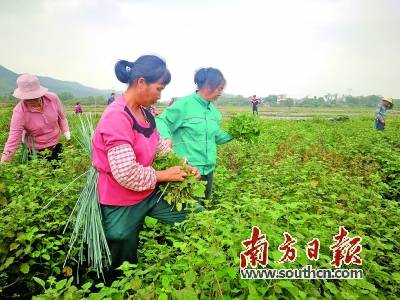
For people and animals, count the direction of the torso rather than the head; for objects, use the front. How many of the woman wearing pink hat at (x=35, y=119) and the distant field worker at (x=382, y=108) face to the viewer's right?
1

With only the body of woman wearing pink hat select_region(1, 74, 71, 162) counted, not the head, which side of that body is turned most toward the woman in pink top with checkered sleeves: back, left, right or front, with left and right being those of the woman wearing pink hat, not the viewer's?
front

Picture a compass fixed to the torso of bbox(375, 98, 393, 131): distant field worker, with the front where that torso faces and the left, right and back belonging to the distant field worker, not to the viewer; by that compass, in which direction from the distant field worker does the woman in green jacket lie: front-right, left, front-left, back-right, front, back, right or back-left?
right

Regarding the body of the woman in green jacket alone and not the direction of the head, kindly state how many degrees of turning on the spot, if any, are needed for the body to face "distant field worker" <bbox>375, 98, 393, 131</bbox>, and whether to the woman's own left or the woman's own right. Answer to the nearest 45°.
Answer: approximately 90° to the woman's own left
